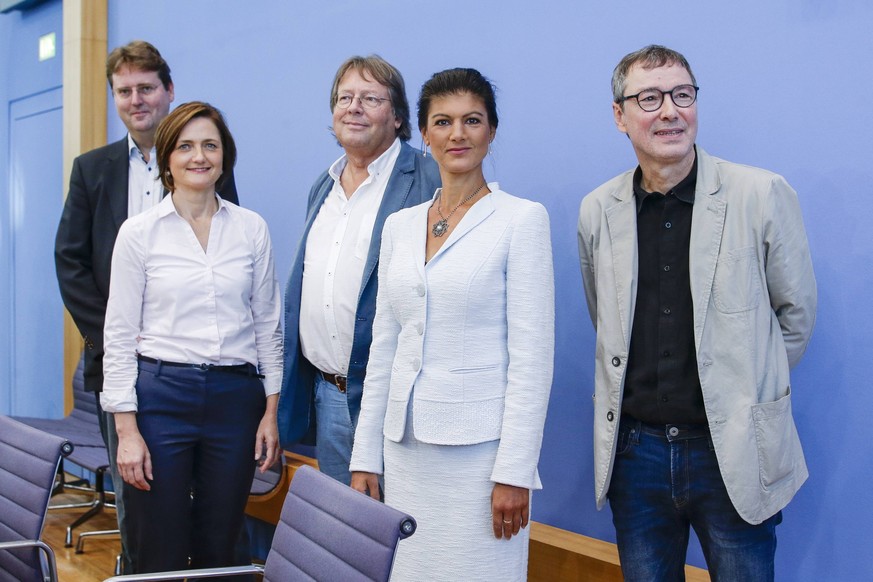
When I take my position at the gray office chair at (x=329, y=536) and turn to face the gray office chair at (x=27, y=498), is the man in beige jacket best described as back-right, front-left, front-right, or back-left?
back-right

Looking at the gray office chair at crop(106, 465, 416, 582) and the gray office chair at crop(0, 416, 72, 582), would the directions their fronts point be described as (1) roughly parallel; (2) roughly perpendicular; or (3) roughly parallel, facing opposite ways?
roughly parallel

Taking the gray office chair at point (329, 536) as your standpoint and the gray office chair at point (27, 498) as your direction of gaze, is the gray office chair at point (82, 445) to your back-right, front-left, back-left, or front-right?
front-right

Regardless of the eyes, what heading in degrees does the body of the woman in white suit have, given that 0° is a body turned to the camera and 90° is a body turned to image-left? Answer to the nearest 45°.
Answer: approximately 45°

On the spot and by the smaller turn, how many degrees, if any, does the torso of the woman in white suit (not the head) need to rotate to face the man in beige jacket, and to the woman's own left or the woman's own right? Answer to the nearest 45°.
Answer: approximately 135° to the woman's own left

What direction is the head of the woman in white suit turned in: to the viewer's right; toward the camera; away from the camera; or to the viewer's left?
toward the camera

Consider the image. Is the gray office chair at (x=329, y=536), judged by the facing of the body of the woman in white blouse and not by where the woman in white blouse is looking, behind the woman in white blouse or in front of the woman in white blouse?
in front

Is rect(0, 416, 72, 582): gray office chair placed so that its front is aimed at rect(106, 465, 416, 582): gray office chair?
no

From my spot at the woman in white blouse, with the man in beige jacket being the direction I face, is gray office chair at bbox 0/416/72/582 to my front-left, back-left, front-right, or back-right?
back-right

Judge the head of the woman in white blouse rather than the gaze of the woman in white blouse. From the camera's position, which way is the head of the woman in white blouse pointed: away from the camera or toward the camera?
toward the camera

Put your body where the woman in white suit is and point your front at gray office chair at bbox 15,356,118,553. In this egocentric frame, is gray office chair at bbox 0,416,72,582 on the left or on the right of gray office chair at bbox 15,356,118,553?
left

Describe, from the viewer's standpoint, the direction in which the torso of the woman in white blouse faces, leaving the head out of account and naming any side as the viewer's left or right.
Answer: facing the viewer
